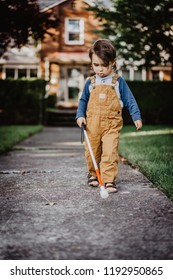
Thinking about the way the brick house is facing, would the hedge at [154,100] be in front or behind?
in front

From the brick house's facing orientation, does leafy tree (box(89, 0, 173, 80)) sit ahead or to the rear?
ahead

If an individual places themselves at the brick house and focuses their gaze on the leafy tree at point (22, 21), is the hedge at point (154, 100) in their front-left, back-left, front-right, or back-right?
front-left

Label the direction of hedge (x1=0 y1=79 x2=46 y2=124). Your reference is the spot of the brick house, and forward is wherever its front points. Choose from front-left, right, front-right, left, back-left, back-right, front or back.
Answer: front

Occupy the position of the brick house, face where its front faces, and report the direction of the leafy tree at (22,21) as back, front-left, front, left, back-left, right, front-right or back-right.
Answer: front

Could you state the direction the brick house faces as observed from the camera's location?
facing the viewer
